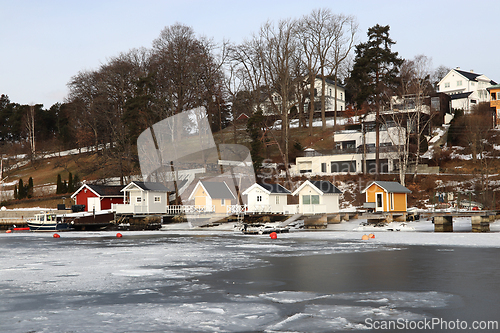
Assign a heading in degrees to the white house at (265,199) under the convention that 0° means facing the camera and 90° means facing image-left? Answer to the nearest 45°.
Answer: approximately 45°

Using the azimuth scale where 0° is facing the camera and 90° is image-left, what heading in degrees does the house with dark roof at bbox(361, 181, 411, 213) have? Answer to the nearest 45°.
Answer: approximately 45°

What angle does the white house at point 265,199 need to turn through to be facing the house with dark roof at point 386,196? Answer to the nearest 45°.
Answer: approximately 90° to its left

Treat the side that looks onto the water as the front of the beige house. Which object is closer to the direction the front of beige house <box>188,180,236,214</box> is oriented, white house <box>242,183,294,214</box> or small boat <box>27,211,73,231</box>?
the small boat

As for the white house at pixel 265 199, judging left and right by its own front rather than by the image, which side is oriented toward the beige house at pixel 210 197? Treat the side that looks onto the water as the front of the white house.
right

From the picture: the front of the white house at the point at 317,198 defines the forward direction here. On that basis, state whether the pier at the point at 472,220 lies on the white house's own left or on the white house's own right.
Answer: on the white house's own left

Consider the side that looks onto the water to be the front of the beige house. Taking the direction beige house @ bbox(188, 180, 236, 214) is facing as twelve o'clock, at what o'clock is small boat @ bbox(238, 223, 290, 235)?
The small boat is roughly at 10 o'clock from the beige house.
